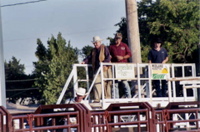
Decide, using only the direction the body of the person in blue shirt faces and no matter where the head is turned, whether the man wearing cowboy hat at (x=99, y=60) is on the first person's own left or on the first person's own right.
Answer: on the first person's own right

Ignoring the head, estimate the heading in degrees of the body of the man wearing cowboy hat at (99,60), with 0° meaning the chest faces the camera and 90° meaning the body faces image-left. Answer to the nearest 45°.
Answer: approximately 45°

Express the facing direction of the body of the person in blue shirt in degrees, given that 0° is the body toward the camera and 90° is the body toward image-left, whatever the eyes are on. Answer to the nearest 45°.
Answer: approximately 0°

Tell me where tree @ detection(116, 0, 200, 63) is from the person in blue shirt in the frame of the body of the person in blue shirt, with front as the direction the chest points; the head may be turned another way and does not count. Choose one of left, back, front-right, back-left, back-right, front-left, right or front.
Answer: back
